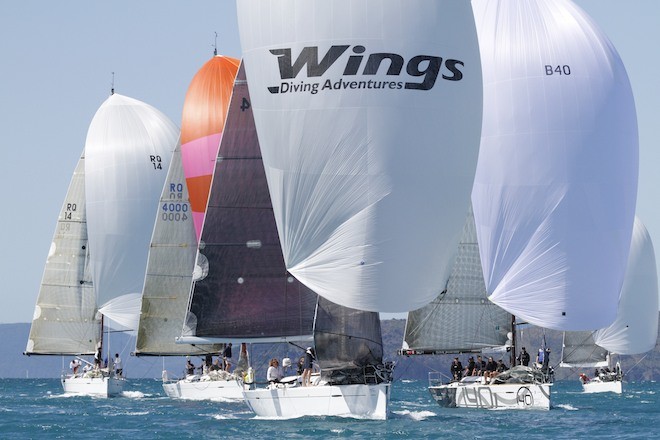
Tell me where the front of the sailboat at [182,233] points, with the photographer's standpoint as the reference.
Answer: facing the viewer and to the right of the viewer

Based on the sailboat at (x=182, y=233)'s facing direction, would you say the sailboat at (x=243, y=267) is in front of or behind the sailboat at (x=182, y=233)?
in front

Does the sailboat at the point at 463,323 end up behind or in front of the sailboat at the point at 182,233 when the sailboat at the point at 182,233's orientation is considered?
in front
